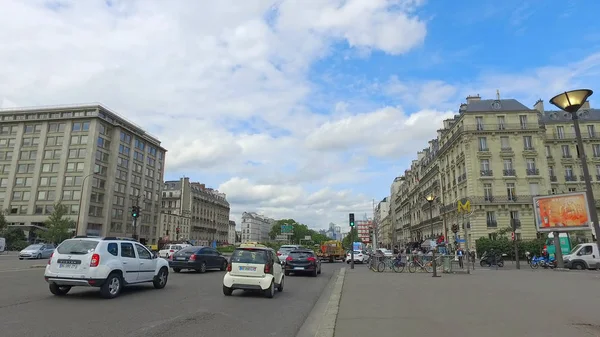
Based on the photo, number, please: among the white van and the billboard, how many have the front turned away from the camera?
0

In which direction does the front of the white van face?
to the viewer's left

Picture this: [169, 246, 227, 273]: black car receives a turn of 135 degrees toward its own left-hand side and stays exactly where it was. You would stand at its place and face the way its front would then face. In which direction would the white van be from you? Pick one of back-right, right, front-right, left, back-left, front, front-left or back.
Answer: back

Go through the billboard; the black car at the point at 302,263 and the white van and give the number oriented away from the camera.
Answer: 1

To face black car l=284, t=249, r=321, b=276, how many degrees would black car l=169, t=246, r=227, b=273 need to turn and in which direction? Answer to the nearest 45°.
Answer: approximately 45° to its right

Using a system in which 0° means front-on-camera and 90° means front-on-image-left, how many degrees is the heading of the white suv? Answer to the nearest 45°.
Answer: approximately 225°

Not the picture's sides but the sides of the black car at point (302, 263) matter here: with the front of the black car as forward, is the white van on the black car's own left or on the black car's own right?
on the black car's own right

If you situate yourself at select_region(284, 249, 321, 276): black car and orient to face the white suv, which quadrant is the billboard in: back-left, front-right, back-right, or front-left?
back-left

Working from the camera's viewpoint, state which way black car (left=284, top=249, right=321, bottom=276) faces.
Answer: facing away from the viewer

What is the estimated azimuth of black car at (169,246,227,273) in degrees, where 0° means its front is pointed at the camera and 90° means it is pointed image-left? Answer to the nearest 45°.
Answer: approximately 225°

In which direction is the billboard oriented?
toward the camera

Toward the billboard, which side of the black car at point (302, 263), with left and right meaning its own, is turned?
right

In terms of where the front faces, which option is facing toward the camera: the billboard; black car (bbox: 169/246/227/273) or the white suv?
the billboard

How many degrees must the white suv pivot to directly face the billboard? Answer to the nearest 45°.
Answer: approximately 45° to its right
